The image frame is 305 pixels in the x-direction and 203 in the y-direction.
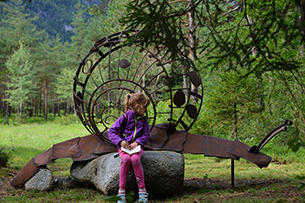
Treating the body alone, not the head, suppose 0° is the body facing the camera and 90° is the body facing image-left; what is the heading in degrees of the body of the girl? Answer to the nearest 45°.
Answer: approximately 0°

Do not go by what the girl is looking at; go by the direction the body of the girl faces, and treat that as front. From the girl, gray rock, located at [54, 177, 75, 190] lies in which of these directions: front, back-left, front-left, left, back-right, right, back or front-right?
back-right

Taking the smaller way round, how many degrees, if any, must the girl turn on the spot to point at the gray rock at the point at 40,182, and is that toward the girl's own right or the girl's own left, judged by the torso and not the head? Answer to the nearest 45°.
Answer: approximately 135° to the girl's own right

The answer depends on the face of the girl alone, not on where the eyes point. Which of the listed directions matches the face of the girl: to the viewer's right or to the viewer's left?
to the viewer's right
